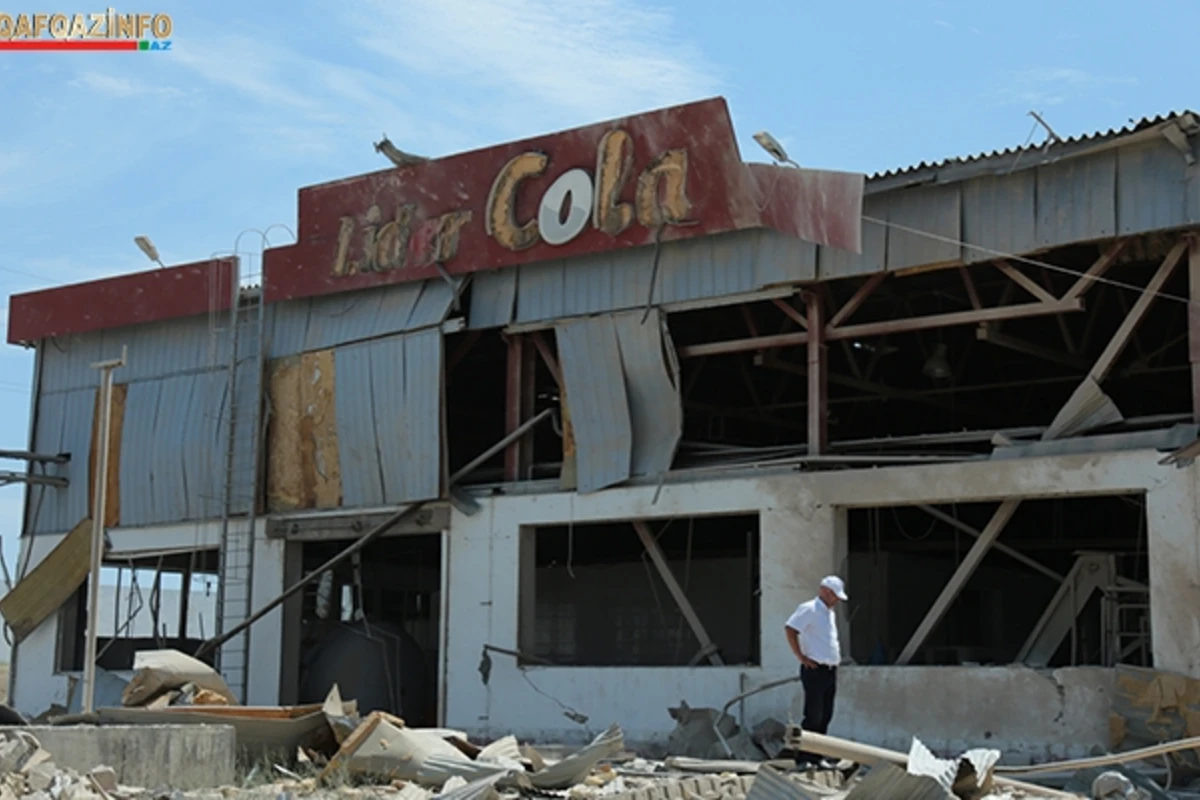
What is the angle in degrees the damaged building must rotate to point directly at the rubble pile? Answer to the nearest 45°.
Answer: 0° — it already faces it

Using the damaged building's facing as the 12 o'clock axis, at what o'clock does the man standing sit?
The man standing is roughly at 10 o'clock from the damaged building.

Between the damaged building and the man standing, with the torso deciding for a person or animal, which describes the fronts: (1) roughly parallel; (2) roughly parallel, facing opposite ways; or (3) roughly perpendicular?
roughly perpendicular

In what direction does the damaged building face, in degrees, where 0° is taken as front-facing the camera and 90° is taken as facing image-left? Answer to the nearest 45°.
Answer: approximately 45°
